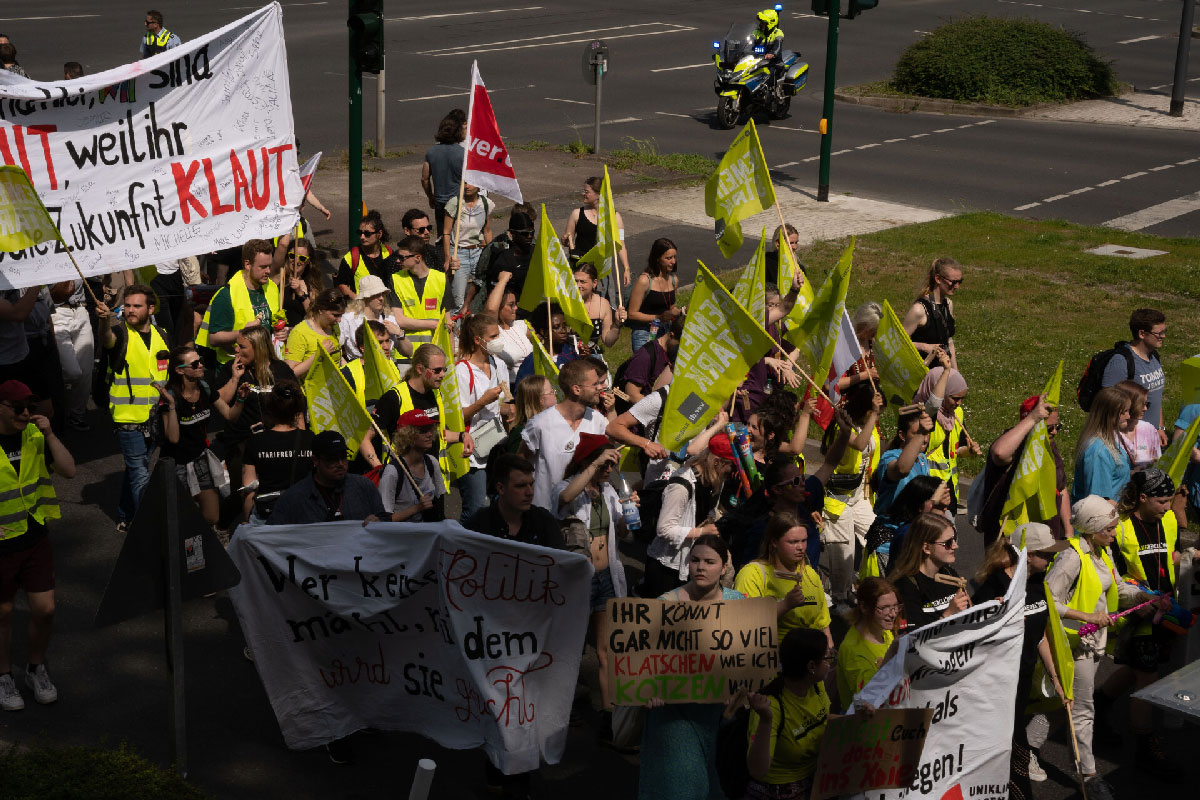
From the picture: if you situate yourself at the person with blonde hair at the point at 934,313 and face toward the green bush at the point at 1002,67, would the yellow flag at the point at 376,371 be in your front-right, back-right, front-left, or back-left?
back-left

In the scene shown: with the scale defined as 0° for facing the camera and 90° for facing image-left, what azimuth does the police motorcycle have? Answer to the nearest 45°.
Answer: approximately 45°

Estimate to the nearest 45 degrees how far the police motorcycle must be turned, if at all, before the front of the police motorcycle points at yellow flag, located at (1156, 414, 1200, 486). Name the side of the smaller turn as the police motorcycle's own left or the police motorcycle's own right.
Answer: approximately 45° to the police motorcycle's own left

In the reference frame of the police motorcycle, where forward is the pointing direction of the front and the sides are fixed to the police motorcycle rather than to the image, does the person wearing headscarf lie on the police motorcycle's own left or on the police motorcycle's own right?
on the police motorcycle's own left

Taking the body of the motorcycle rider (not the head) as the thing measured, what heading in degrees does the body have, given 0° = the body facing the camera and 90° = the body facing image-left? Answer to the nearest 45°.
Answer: approximately 45°

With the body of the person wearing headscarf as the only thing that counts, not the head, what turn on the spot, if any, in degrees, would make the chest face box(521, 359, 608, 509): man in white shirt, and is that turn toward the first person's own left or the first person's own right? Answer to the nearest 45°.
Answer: approximately 90° to the first person's own right

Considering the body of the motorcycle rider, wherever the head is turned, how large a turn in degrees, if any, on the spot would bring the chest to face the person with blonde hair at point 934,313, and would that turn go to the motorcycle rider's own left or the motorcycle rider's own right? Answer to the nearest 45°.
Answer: approximately 45° to the motorcycle rider's own left

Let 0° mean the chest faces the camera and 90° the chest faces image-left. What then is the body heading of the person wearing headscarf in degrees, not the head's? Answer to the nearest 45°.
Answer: approximately 315°

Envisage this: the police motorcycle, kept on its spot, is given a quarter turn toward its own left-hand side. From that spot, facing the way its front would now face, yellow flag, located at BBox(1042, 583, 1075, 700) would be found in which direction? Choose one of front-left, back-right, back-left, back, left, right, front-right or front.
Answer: front-right
